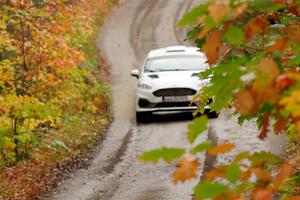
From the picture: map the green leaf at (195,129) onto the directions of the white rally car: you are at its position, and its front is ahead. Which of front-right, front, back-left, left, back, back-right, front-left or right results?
front

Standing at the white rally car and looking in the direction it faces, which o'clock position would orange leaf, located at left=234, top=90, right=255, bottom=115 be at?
The orange leaf is roughly at 12 o'clock from the white rally car.

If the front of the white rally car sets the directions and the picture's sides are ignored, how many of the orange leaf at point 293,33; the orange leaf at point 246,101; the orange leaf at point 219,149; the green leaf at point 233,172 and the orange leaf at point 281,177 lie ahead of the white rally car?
5

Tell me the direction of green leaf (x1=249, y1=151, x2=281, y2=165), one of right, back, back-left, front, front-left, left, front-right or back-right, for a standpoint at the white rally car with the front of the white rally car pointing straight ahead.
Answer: front

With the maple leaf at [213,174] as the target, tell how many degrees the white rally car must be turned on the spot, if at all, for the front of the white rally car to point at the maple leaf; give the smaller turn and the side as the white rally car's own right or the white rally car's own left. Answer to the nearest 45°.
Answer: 0° — it already faces it

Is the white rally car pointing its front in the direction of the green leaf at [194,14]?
yes

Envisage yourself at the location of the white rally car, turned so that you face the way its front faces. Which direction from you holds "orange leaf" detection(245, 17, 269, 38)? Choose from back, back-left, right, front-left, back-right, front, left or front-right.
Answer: front

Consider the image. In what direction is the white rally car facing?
toward the camera

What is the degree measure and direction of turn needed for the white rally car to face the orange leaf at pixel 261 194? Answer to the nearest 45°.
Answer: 0° — it already faces it

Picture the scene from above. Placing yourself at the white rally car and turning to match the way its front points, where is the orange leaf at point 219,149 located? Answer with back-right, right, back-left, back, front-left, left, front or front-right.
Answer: front

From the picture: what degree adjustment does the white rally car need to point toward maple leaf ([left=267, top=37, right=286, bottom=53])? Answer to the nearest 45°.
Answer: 0° — it already faces it

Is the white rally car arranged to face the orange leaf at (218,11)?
yes

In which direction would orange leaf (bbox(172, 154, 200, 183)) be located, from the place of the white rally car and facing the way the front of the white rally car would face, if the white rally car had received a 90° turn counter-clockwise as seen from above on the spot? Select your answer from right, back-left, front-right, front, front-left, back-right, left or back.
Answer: right

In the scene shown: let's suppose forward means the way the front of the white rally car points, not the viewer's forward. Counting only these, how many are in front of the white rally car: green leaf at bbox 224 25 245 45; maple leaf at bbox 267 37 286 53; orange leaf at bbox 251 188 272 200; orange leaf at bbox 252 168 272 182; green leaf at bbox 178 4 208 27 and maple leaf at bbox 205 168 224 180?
6
